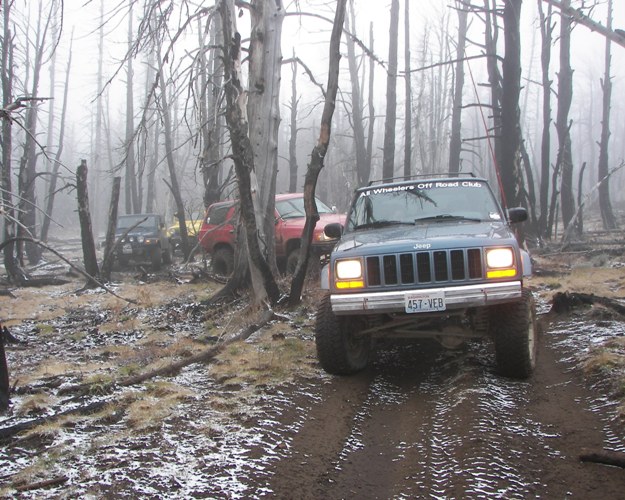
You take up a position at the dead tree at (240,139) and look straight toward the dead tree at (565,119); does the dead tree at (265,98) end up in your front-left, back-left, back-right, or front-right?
front-left

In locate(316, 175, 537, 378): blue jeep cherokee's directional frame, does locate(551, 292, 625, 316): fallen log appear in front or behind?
behind

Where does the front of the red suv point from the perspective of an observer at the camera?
facing the viewer and to the right of the viewer

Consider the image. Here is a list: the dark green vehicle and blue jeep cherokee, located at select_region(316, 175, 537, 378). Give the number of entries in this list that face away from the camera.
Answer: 0

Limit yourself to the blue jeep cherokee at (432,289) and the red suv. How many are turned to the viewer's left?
0

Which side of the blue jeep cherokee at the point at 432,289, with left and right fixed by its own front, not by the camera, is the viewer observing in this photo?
front

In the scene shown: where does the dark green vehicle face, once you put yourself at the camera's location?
facing the viewer and to the left of the viewer

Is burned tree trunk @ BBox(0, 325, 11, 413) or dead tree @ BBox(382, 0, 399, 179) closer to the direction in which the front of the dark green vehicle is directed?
the burned tree trunk

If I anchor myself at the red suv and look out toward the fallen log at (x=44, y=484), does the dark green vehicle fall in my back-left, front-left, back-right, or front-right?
back-right

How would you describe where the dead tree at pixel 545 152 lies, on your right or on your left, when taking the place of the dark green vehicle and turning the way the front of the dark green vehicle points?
on your left

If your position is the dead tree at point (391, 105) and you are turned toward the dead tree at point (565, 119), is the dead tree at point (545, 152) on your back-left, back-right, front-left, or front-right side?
front-right
